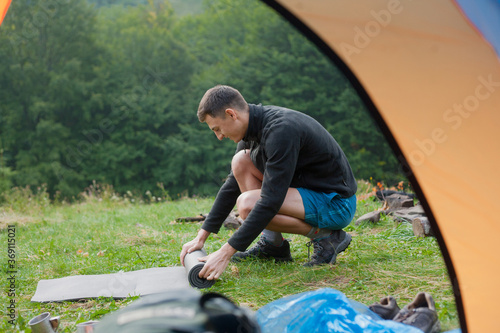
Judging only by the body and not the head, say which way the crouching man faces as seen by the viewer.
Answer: to the viewer's left

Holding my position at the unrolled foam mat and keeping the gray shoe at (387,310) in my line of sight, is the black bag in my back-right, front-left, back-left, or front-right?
front-right

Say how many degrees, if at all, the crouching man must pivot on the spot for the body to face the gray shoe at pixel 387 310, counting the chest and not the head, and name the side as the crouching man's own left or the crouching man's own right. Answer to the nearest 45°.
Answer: approximately 135° to the crouching man's own left

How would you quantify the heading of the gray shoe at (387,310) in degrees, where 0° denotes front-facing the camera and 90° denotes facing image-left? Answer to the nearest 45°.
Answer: approximately 90°

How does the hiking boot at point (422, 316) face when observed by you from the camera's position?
facing to the left of the viewer

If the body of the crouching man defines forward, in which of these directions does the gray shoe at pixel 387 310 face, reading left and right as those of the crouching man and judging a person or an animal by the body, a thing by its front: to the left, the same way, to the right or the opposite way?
the same way
